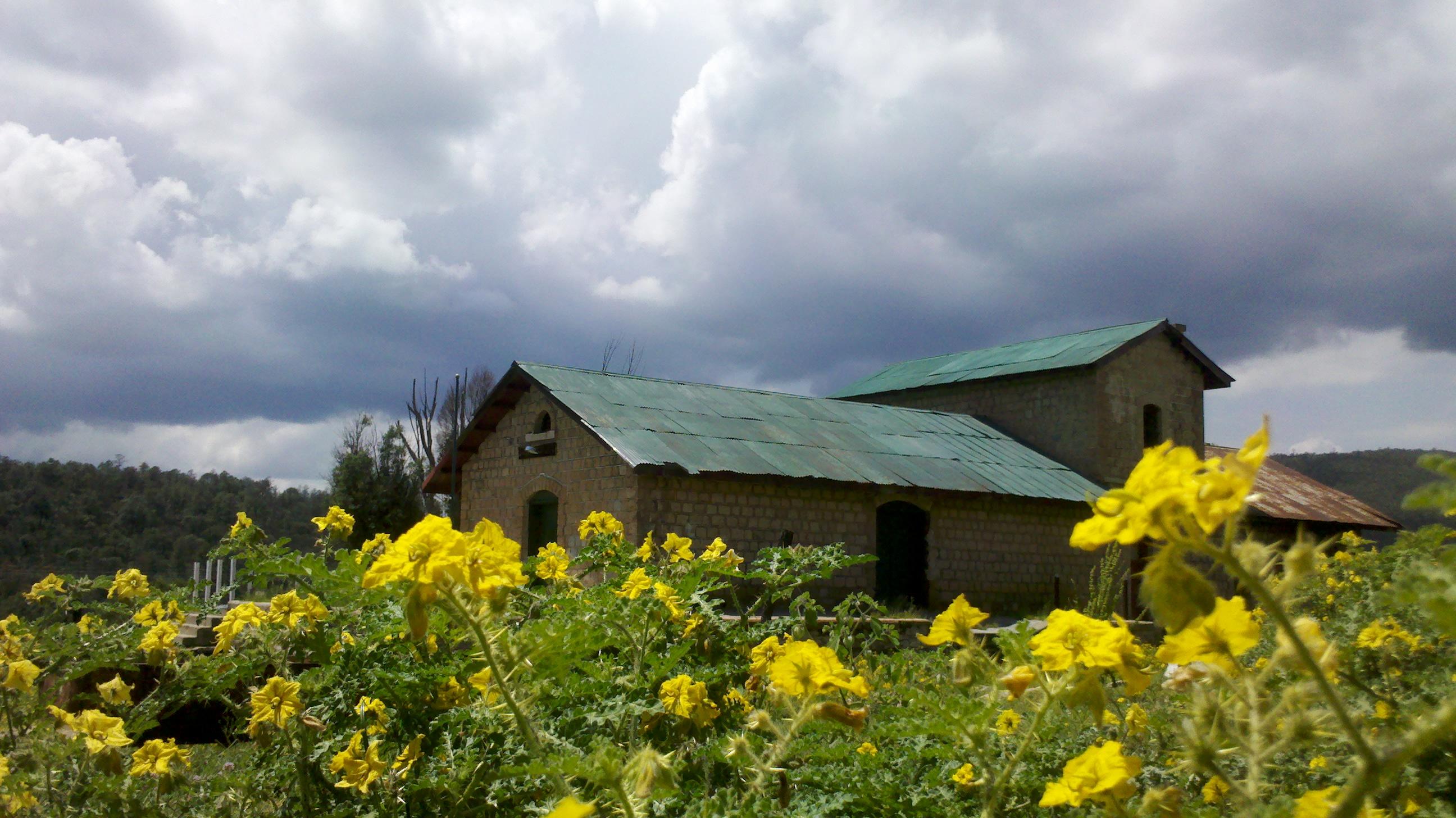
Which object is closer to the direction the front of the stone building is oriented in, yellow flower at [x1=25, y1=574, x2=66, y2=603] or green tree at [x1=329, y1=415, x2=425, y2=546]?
the yellow flower

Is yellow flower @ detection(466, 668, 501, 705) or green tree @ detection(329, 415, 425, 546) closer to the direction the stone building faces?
the yellow flower

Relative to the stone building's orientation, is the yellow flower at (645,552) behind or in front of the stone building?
in front

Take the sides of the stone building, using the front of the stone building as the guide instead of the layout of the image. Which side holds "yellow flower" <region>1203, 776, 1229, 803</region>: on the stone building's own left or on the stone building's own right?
on the stone building's own left

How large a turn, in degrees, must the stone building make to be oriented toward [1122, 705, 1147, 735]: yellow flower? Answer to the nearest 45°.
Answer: approximately 45° to its right
